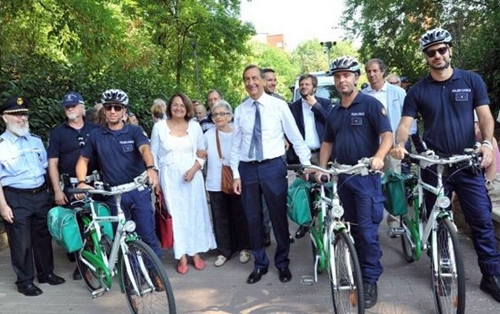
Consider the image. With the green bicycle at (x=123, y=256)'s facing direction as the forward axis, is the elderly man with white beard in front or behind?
behind

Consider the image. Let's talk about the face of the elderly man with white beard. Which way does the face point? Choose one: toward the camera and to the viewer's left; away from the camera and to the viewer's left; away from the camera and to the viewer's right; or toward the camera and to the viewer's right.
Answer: toward the camera and to the viewer's right

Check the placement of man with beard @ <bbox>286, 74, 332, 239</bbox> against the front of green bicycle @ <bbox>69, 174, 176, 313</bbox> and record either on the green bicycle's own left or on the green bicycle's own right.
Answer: on the green bicycle's own left

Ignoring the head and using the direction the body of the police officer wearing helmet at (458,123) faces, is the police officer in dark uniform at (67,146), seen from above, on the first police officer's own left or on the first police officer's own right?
on the first police officer's own right

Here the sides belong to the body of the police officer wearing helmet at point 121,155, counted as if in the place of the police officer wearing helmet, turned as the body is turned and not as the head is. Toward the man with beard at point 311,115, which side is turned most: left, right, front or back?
left

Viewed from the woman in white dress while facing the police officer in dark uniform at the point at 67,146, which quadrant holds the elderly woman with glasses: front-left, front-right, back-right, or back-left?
back-right

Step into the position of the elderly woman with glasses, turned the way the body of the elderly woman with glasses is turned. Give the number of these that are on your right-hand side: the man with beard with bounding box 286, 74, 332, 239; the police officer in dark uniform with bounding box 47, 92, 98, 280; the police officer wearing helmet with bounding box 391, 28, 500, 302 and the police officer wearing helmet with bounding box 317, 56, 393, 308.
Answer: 1

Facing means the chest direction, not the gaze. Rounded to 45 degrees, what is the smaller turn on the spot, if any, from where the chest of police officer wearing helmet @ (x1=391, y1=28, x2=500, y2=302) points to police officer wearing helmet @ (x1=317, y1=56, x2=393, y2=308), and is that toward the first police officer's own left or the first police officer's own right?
approximately 90° to the first police officer's own right

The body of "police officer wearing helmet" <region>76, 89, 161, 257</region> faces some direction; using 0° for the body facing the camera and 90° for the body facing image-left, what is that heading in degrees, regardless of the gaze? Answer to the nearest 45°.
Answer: approximately 0°
